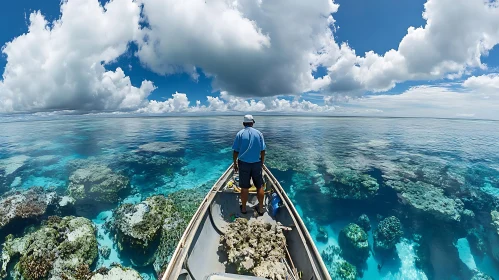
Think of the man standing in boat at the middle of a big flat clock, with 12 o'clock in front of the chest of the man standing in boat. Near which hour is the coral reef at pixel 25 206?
The coral reef is roughly at 10 o'clock from the man standing in boat.

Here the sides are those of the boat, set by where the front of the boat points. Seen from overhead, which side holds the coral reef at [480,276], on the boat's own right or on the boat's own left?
on the boat's own right

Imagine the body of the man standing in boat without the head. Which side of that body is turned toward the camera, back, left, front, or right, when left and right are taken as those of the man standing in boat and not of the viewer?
back

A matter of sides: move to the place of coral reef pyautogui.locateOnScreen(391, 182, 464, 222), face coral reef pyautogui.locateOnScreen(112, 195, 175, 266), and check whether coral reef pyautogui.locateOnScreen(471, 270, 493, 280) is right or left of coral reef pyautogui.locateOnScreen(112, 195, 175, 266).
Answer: left

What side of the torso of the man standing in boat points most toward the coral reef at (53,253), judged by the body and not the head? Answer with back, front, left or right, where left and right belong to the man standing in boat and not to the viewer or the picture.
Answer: left

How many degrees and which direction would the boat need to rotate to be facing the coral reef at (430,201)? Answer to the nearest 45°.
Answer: approximately 45° to its right

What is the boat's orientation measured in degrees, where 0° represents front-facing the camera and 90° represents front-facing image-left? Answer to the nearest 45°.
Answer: approximately 180°

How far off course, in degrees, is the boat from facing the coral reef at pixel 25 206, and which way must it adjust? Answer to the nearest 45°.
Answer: approximately 45° to its left
